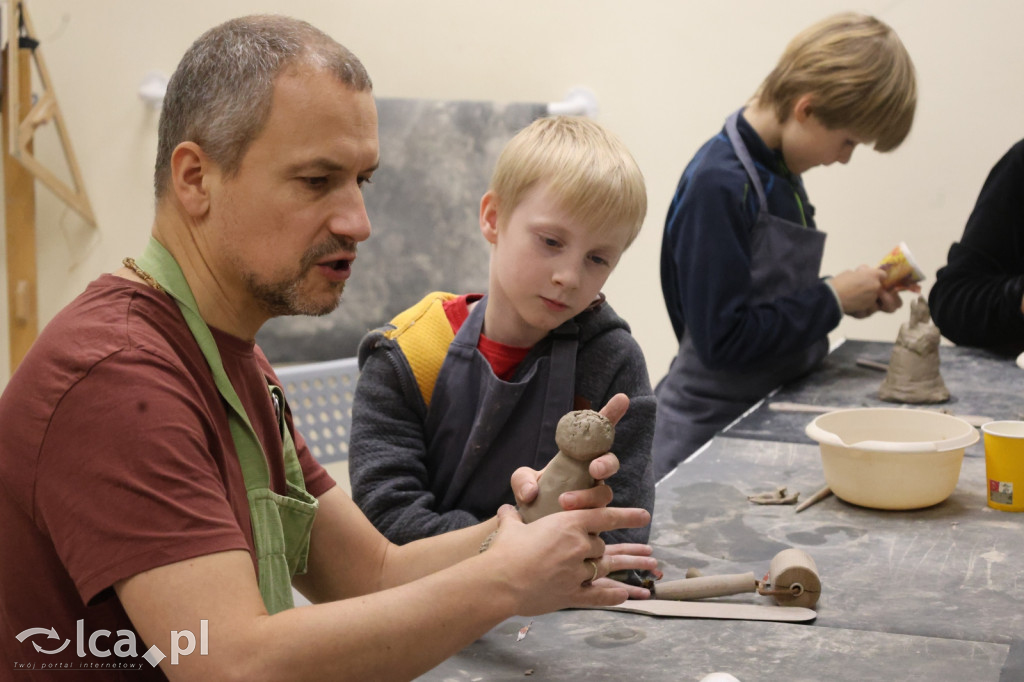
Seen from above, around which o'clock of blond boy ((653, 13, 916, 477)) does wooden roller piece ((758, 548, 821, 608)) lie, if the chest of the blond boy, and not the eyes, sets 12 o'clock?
The wooden roller piece is roughly at 3 o'clock from the blond boy.

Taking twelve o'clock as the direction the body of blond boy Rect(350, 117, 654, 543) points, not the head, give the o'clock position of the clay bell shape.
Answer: The clay bell shape is roughly at 9 o'clock from the blond boy.

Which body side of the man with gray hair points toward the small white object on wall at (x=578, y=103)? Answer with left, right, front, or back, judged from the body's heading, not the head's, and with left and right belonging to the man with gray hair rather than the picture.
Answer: left

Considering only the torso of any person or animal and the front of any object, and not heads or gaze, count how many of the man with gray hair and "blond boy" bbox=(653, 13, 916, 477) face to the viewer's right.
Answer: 2

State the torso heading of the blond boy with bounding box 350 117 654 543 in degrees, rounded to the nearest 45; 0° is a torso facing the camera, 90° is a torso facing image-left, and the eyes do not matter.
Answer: approximately 315°

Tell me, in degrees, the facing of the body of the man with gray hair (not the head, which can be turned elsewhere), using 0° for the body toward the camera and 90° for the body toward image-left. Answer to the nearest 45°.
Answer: approximately 270°

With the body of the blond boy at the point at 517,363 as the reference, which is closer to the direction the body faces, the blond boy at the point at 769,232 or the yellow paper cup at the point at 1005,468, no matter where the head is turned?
the yellow paper cup

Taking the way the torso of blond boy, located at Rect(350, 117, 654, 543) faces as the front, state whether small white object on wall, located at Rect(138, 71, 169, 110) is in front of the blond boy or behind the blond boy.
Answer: behind

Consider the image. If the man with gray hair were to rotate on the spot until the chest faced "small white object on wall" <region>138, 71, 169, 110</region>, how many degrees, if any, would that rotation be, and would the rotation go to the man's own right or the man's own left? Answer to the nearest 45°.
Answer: approximately 90° to the man's own left

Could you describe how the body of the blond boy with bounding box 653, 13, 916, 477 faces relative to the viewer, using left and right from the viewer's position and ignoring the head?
facing to the right of the viewer
